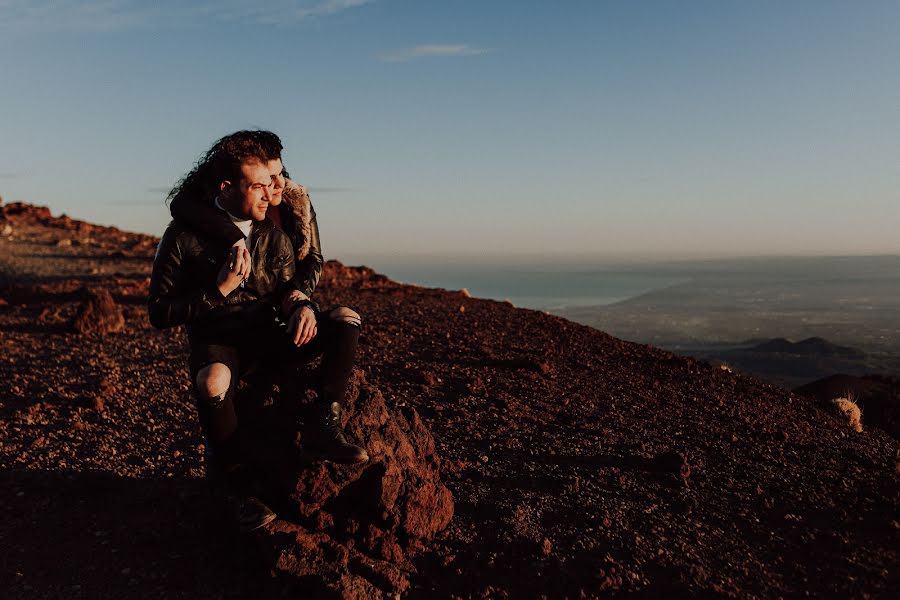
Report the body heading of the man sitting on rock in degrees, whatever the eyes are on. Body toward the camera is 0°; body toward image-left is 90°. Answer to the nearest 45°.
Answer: approximately 315°

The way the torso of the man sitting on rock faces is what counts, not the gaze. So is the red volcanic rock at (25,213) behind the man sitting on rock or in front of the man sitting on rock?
behind

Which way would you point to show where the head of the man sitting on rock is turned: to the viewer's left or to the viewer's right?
to the viewer's right

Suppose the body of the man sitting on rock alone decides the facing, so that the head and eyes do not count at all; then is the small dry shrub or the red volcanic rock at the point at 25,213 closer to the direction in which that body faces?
the small dry shrub
